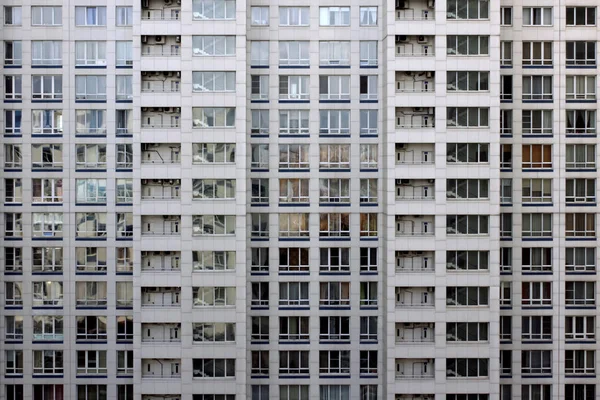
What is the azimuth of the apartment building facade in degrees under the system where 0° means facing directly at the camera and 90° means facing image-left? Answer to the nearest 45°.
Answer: approximately 0°
